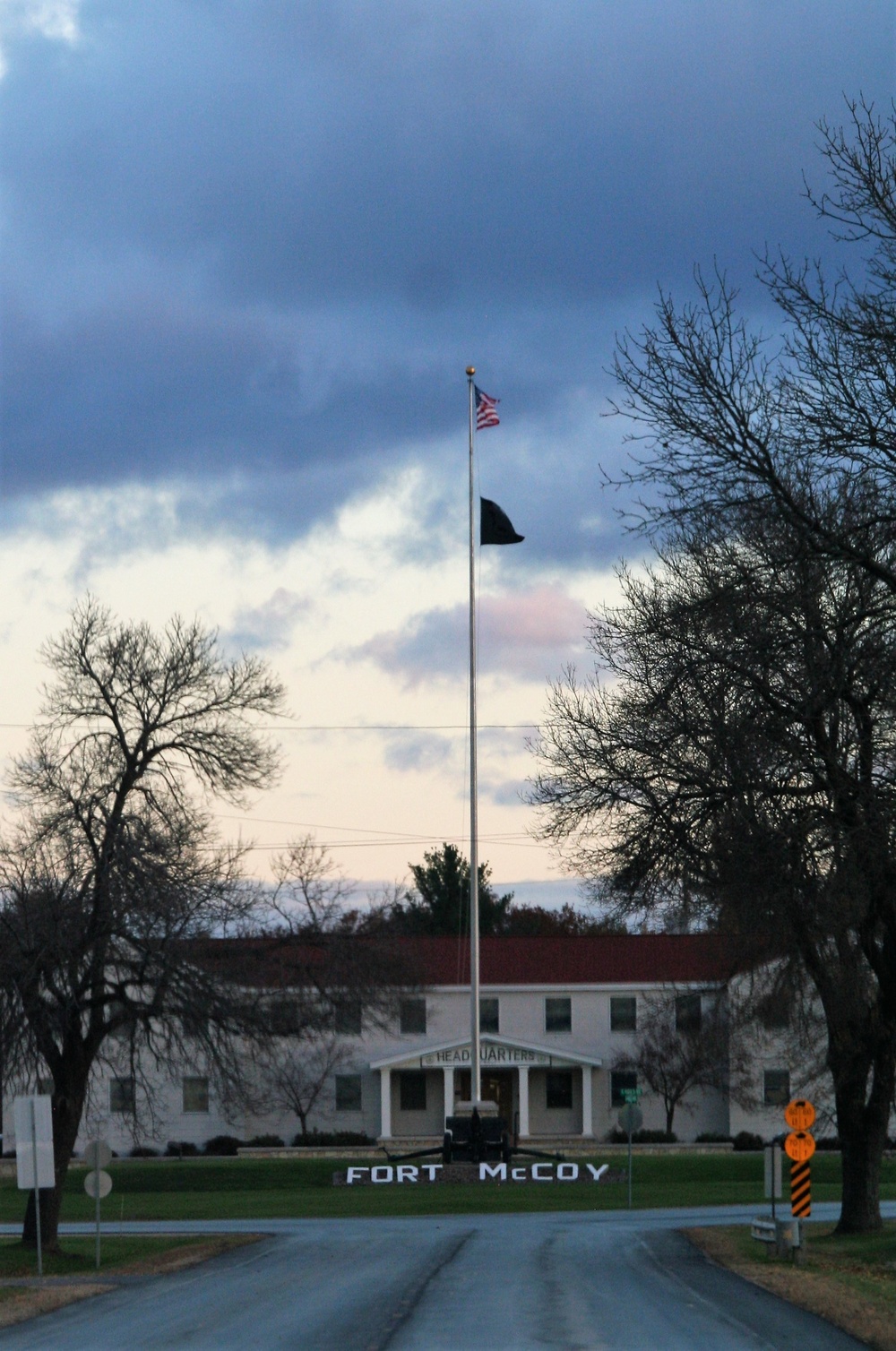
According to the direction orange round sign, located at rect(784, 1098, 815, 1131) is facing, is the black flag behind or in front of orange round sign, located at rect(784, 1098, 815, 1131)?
behind

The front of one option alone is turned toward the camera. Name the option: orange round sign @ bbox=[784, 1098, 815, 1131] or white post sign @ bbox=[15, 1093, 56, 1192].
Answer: the orange round sign

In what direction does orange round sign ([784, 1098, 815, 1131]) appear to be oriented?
toward the camera

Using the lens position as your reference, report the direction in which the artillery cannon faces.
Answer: facing the viewer

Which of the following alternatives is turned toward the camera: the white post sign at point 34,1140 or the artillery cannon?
the artillery cannon

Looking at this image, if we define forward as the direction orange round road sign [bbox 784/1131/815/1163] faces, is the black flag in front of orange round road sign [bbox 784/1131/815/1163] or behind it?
behind

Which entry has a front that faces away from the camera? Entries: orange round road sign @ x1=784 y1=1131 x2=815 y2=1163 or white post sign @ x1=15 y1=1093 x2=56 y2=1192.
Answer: the white post sign

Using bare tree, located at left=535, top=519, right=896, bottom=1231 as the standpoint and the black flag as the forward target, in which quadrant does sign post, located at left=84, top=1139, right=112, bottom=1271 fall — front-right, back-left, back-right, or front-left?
back-left

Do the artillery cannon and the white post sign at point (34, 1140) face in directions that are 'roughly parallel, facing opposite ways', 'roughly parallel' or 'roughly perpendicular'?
roughly parallel, facing opposite ways
